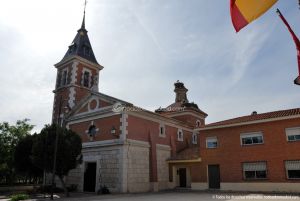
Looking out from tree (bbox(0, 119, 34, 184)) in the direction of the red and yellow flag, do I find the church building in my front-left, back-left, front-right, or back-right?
front-left

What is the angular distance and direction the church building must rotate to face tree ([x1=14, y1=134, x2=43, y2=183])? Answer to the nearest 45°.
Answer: approximately 45° to its right

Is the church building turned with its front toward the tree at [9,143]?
no

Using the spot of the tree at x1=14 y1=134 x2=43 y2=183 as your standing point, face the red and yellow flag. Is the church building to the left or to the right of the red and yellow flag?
left

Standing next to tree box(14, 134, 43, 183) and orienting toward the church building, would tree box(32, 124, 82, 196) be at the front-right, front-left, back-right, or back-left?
front-right

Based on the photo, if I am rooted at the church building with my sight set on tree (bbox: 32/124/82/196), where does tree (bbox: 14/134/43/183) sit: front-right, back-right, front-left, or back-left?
front-right

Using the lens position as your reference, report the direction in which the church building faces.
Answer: facing the viewer and to the left of the viewer

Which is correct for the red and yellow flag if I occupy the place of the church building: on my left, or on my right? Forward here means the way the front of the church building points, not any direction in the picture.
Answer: on my left

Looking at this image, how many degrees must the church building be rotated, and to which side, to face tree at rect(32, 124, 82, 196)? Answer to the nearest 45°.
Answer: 0° — it already faces it
